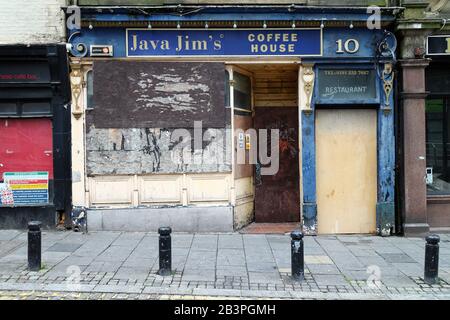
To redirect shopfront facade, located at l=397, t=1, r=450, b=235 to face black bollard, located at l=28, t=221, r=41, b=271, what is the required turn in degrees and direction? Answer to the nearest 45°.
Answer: approximately 45° to its right

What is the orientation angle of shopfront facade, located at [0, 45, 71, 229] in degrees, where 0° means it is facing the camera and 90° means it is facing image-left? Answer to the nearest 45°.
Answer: approximately 0°

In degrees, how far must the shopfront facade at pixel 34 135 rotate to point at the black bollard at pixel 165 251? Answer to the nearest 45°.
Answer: approximately 45° to its left

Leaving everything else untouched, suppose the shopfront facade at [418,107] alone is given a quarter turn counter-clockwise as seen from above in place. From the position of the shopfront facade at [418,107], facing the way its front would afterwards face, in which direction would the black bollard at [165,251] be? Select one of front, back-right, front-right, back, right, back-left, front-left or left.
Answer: back-right

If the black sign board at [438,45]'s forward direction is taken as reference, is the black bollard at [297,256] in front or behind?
in front

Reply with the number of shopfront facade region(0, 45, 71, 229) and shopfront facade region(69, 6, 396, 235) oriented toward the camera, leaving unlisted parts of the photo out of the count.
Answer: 2

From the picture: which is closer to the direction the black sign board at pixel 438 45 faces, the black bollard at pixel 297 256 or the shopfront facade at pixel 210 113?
the black bollard

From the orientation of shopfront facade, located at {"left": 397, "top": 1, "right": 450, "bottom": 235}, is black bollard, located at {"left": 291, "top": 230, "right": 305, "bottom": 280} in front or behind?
in front
